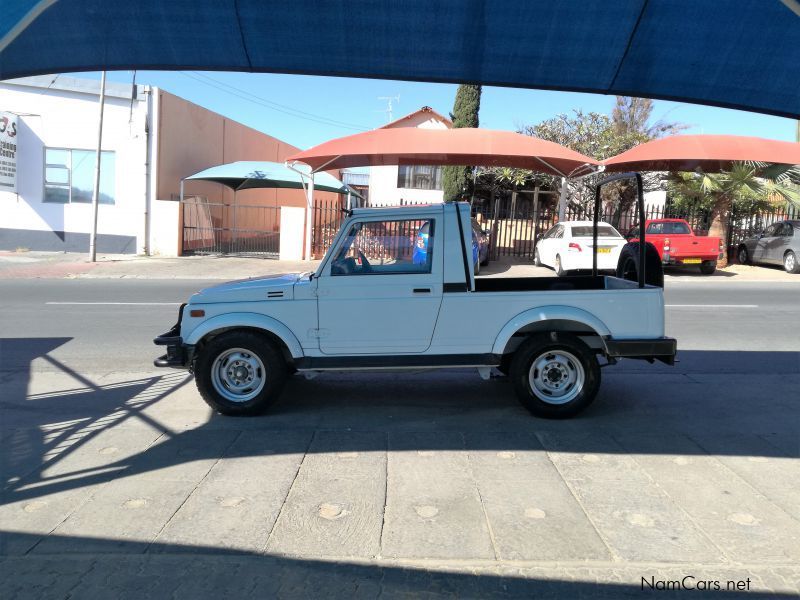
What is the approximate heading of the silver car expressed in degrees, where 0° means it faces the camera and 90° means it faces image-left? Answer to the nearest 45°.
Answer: approximately 135°

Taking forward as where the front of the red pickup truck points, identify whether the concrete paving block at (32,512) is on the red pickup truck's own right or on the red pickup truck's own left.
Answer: on the red pickup truck's own left

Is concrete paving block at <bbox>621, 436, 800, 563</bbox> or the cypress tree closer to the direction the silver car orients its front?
the cypress tree

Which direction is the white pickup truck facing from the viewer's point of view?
to the viewer's left

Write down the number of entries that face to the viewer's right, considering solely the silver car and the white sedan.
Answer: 0

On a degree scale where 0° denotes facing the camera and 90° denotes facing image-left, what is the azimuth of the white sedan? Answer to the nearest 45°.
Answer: approximately 135°

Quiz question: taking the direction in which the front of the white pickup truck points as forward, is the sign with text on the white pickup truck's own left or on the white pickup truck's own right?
on the white pickup truck's own right

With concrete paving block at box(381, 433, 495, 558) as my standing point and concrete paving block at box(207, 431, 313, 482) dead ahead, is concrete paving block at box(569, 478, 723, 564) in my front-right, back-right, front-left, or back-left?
back-right

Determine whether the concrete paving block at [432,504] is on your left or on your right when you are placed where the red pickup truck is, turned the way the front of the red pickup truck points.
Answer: on your left

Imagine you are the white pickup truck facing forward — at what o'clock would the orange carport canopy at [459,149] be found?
The orange carport canopy is roughly at 3 o'clock from the white pickup truck.
